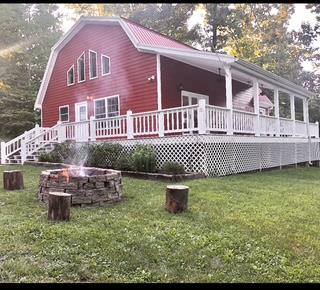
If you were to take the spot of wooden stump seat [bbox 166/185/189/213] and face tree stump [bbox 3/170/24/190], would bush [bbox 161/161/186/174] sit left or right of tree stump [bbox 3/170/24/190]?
right

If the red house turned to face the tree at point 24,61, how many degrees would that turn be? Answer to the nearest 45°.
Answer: approximately 90° to its right

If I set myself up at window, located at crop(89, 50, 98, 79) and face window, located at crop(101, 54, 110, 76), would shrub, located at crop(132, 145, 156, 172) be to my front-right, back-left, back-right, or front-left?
front-right

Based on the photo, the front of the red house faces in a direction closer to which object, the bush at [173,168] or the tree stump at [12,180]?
the tree stump

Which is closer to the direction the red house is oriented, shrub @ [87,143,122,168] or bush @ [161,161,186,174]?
the shrub

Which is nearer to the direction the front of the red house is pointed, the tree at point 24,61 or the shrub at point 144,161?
the shrub

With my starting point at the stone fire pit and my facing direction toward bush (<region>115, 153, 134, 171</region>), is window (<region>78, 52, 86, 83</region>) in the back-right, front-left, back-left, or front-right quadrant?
front-left

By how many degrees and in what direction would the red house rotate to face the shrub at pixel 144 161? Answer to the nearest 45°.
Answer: approximately 45° to its left

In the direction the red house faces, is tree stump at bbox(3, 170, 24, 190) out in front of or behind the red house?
in front

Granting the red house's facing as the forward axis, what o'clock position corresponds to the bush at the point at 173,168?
The bush is roughly at 10 o'clock from the red house.

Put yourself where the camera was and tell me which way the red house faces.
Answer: facing the viewer and to the left of the viewer
